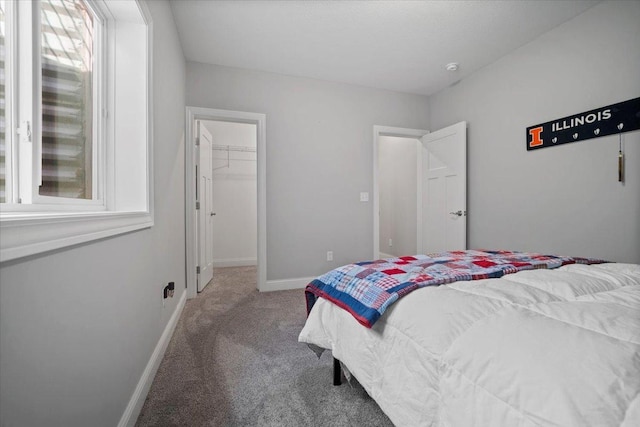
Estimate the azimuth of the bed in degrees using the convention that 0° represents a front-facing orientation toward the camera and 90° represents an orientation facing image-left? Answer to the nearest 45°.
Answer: approximately 135°

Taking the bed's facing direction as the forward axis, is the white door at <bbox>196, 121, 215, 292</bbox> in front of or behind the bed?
in front

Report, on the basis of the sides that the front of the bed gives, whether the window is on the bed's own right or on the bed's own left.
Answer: on the bed's own left

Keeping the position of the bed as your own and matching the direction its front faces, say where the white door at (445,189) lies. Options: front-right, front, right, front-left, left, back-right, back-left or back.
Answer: front-right
